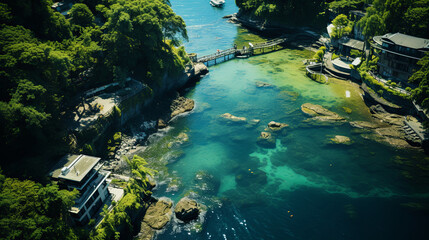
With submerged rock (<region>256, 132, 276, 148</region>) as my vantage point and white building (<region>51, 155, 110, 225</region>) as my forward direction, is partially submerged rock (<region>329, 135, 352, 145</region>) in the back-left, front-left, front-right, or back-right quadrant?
back-left

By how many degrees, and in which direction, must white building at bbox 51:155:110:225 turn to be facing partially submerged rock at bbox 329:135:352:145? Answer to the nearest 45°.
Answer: approximately 45° to its left

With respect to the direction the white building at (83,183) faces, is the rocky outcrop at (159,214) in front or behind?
in front

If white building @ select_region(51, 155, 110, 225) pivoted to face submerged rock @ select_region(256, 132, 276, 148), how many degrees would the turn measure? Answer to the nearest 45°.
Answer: approximately 45° to its left

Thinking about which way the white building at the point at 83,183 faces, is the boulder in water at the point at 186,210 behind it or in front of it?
in front

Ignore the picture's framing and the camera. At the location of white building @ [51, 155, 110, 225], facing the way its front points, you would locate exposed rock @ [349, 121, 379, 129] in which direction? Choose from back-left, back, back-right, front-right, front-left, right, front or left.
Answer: front-left

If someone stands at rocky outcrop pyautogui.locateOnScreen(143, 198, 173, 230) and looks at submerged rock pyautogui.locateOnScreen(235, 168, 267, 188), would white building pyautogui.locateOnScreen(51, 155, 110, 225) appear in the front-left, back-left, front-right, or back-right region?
back-left

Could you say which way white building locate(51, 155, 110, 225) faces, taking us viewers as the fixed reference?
facing the viewer and to the right of the viewer

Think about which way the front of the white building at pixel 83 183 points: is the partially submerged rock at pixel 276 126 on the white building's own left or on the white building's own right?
on the white building's own left

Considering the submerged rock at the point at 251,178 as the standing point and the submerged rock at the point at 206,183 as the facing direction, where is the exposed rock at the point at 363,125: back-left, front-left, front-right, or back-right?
back-right
